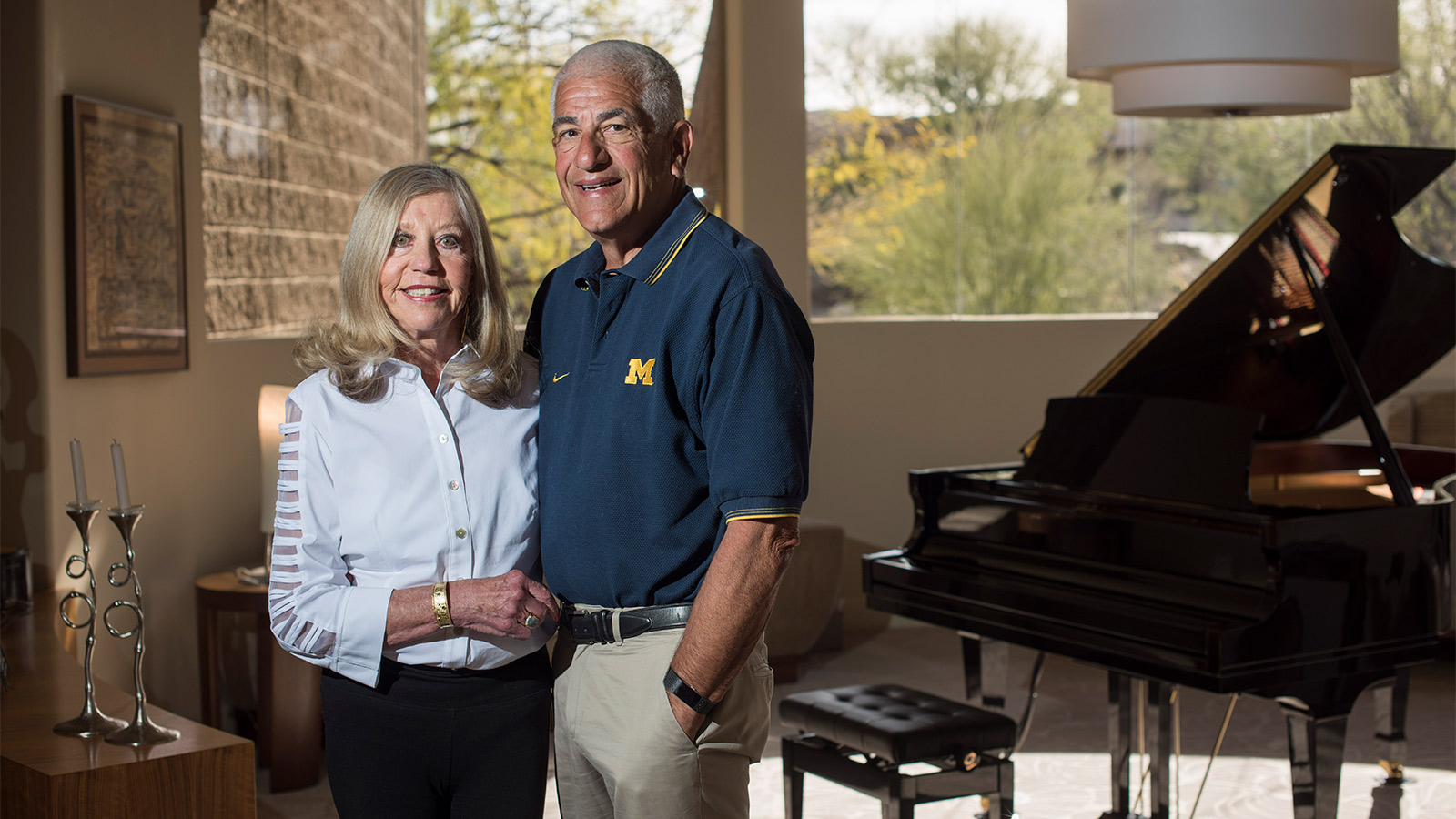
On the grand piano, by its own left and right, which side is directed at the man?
front

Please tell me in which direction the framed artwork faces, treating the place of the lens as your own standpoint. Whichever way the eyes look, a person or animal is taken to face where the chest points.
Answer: facing the viewer and to the right of the viewer

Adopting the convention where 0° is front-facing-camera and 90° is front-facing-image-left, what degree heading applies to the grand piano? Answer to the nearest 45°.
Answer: approximately 45°

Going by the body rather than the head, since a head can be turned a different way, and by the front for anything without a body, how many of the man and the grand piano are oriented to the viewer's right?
0

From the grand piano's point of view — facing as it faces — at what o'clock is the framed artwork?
The framed artwork is roughly at 1 o'clock from the grand piano.

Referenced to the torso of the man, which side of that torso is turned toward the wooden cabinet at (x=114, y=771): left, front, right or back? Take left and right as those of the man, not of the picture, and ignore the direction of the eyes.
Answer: right

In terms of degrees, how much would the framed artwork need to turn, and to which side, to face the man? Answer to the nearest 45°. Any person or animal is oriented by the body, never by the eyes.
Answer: approximately 45° to its right

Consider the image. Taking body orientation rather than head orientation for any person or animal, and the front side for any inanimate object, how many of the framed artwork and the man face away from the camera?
0

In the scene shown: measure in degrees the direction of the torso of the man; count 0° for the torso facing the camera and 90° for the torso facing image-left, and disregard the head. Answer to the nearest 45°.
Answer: approximately 45°

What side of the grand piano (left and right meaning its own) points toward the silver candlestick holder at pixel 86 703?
front
